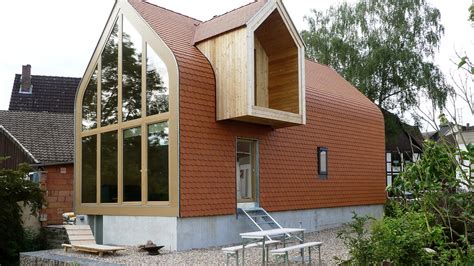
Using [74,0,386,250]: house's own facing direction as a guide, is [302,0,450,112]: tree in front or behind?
behind

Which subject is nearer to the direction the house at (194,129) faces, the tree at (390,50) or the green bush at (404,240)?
the green bush

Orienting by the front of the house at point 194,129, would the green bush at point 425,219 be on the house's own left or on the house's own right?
on the house's own left
